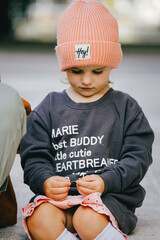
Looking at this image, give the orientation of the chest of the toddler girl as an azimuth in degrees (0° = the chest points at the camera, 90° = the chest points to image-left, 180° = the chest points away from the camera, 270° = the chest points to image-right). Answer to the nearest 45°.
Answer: approximately 0°

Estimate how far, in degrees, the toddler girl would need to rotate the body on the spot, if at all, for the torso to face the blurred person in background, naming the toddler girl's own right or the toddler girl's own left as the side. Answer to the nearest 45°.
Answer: approximately 45° to the toddler girl's own right
